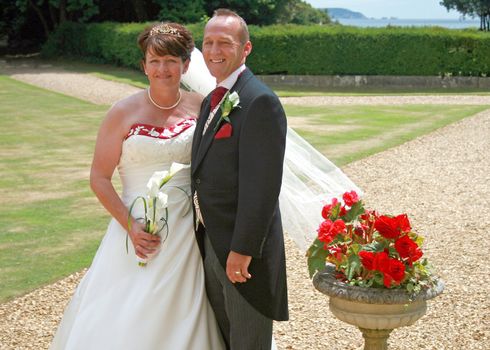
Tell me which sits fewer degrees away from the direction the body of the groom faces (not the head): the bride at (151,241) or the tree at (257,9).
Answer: the bride

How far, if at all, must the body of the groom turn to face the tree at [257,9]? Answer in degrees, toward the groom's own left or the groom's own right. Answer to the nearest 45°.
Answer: approximately 135° to the groom's own right

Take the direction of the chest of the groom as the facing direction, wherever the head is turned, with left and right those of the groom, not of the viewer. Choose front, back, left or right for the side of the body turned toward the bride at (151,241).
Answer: right

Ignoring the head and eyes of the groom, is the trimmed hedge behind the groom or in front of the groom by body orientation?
behind

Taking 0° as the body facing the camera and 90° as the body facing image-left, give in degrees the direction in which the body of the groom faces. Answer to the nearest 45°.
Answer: approximately 45°
